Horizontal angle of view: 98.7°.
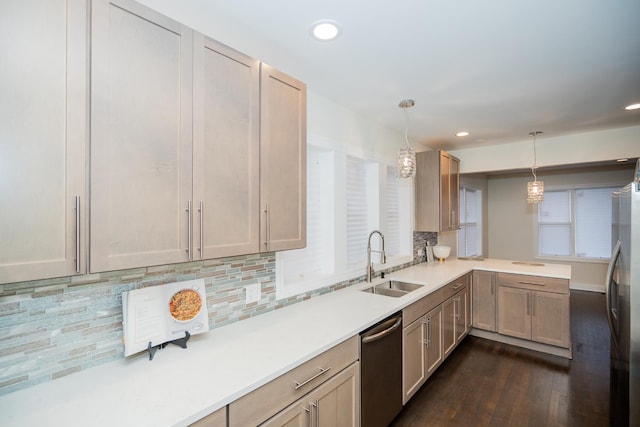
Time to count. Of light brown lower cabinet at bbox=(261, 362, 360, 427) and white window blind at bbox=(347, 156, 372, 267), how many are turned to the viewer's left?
0

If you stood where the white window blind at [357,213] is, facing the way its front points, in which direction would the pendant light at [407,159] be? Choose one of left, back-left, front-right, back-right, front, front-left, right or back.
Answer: front

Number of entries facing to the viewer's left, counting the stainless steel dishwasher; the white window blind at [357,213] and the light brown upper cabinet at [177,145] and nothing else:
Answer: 0

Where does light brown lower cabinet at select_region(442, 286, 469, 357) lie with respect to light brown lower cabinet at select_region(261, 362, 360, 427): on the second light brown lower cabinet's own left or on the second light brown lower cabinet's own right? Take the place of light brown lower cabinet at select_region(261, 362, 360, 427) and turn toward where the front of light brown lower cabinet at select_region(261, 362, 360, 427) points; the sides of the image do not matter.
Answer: on the second light brown lower cabinet's own left

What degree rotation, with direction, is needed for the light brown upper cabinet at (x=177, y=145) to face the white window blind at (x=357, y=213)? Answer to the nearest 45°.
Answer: approximately 90° to its left

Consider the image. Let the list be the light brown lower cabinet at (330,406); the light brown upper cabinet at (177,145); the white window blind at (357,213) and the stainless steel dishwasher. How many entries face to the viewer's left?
0

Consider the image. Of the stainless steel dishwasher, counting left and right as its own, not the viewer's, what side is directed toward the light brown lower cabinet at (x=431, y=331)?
left

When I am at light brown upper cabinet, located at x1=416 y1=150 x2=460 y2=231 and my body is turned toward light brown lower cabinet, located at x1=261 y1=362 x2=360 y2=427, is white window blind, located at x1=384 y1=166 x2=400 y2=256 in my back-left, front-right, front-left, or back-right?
front-right

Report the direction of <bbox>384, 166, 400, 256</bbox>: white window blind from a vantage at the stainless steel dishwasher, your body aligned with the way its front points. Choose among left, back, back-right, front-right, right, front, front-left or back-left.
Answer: back-left

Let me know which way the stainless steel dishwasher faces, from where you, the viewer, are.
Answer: facing the viewer and to the right of the viewer

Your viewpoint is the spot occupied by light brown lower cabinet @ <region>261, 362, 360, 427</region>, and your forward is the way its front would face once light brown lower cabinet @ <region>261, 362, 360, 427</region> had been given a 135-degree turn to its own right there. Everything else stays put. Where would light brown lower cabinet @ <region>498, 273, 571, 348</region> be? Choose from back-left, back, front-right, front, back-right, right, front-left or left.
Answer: back-right

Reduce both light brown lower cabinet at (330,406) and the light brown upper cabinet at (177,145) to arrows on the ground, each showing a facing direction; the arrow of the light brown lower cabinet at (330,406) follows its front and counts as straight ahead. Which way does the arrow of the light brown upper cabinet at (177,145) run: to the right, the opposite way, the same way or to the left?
the same way

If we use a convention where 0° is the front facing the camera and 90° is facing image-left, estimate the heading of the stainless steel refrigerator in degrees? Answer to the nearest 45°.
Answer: approximately 90°

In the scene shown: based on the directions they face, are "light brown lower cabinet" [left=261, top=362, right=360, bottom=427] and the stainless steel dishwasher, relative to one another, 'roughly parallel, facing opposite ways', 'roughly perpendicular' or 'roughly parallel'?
roughly parallel

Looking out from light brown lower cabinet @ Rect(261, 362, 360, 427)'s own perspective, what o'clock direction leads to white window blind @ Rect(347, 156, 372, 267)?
The white window blind is roughly at 8 o'clock from the light brown lower cabinet.
